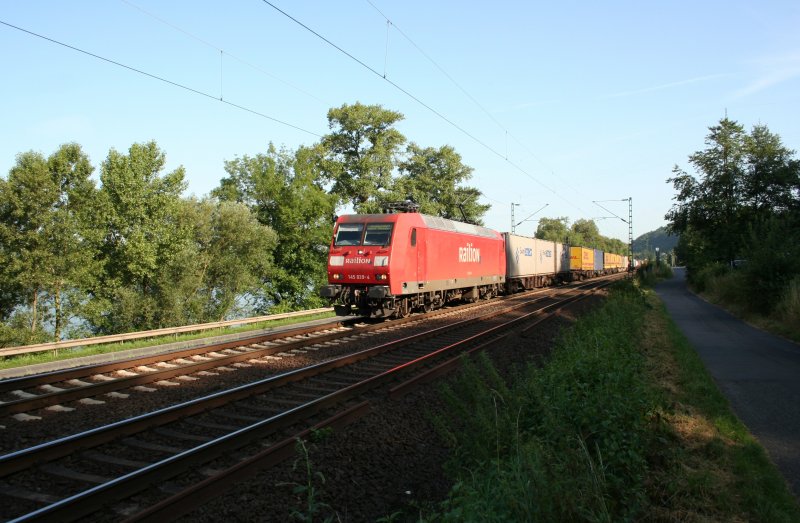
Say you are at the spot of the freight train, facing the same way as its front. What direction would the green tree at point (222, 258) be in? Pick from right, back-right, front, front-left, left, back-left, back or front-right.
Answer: right

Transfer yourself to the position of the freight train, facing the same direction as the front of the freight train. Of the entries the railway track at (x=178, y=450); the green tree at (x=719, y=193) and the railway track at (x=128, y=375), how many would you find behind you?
1

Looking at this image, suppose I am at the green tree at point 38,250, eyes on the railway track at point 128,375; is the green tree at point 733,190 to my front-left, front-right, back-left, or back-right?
front-left

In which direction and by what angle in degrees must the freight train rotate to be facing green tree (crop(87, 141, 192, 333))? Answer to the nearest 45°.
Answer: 0° — it already faces it

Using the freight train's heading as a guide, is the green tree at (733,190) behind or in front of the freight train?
behind
